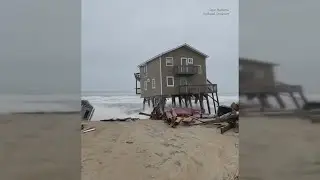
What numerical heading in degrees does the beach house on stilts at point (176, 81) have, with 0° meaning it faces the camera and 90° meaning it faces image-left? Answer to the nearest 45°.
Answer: approximately 315°
